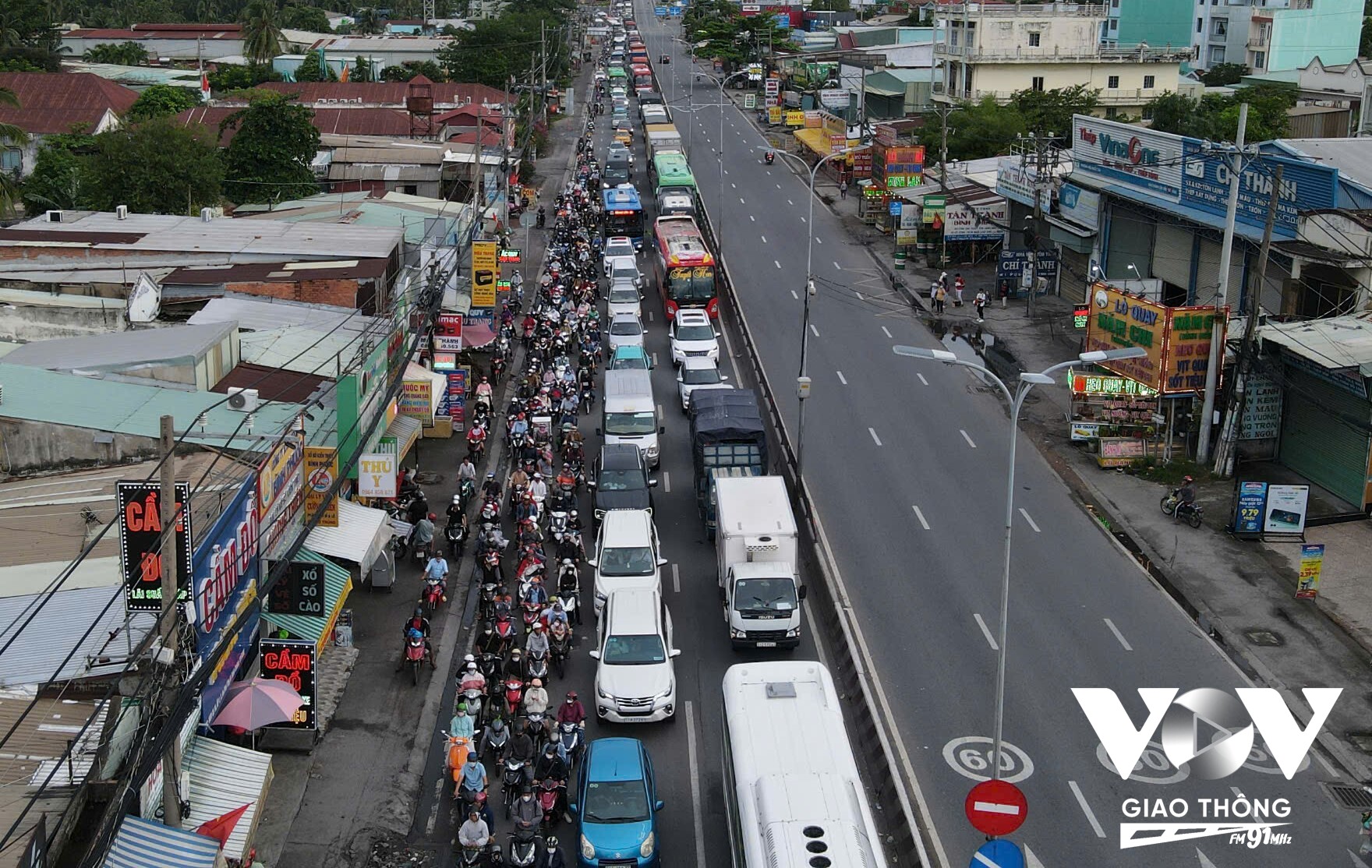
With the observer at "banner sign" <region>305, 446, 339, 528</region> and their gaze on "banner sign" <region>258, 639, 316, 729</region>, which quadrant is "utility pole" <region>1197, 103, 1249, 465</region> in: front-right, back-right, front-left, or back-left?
back-left

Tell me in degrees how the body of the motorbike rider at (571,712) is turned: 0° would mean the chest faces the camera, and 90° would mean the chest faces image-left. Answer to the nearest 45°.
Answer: approximately 0°

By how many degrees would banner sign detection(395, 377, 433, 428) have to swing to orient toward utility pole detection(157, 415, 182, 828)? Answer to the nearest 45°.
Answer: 0° — it already faces it

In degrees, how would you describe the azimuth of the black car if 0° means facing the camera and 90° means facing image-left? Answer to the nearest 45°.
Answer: approximately 0°

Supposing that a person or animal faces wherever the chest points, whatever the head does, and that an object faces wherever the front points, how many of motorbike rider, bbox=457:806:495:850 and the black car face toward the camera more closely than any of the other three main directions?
2

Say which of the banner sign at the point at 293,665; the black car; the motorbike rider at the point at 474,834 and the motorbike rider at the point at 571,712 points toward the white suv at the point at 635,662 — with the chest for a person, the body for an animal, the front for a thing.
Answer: the black car

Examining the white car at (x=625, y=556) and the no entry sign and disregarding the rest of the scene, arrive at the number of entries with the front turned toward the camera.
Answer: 2

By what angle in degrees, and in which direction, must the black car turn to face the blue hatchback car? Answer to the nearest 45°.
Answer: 0° — it already faces it

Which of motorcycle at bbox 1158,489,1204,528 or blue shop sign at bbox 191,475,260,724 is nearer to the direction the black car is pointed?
the blue shop sign
